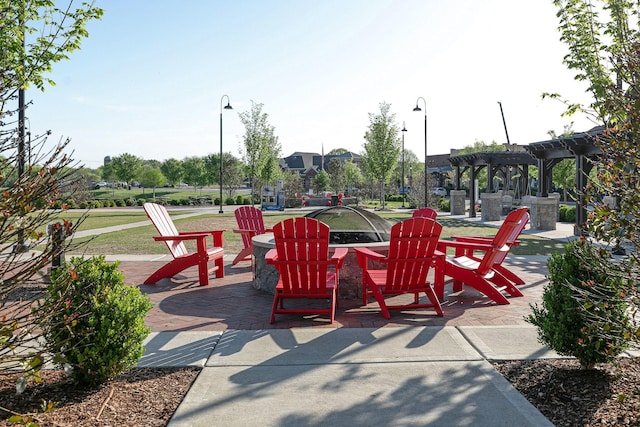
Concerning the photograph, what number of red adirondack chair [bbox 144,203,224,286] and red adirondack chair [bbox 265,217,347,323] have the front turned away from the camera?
1

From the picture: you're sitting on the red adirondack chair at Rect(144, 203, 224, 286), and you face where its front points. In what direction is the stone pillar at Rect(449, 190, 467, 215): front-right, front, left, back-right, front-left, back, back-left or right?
left

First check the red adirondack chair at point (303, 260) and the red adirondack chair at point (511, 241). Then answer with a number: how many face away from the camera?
1

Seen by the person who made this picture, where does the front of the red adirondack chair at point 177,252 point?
facing the viewer and to the right of the viewer

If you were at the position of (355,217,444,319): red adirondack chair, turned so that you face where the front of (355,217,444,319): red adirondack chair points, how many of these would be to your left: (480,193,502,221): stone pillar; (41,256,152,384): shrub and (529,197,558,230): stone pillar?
1

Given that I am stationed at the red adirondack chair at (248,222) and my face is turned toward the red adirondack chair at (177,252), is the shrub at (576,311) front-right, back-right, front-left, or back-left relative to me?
front-left

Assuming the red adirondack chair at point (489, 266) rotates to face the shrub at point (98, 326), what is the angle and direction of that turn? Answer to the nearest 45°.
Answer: approximately 90° to its left

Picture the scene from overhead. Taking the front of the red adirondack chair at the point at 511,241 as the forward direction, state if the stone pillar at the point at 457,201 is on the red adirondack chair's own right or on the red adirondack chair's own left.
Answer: on the red adirondack chair's own right

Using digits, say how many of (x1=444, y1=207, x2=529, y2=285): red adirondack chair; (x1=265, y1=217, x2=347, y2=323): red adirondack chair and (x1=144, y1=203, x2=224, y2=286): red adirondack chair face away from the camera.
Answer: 1

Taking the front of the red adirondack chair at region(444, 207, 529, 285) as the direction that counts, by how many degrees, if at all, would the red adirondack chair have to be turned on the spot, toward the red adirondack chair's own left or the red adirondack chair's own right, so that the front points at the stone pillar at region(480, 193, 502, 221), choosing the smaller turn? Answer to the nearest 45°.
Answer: approximately 90° to the red adirondack chair's own right

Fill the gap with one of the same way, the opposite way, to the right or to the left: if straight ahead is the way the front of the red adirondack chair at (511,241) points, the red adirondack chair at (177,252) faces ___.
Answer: the opposite way

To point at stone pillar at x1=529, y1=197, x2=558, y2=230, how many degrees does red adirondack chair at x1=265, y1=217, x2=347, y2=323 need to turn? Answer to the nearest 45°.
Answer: approximately 45° to its right

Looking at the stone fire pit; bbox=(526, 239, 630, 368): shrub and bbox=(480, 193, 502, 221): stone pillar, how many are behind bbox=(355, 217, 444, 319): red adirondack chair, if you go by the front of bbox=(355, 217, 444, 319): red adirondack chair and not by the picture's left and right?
1

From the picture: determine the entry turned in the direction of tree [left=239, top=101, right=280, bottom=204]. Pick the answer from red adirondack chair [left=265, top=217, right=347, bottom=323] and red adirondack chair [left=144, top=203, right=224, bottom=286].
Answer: red adirondack chair [left=265, top=217, right=347, bottom=323]

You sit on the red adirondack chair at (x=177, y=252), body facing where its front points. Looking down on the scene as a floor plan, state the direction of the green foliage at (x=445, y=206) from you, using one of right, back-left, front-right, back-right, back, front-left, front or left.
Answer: left

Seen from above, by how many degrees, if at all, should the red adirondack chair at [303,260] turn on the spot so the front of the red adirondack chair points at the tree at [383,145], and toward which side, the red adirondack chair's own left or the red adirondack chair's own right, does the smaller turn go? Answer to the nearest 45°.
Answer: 0° — it already faces it

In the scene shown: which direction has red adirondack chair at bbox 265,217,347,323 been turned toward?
away from the camera

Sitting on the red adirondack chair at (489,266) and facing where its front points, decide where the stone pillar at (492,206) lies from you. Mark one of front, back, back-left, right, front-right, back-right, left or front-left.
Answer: front-right

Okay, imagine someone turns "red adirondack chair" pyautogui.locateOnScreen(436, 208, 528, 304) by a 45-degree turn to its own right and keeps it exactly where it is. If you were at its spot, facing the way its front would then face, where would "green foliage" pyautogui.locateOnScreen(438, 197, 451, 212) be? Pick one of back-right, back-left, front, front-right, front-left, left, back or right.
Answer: front

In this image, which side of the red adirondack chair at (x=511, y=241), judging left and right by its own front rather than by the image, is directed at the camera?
left
